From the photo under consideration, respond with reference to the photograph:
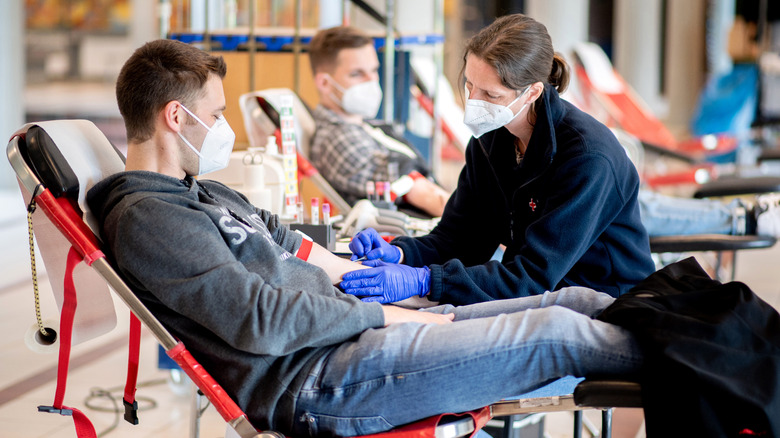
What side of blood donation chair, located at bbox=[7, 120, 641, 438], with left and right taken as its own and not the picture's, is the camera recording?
right

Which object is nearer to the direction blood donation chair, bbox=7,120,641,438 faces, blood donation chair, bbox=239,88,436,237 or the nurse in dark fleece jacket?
the nurse in dark fleece jacket

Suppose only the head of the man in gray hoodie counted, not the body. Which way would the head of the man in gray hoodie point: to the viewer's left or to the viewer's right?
to the viewer's right

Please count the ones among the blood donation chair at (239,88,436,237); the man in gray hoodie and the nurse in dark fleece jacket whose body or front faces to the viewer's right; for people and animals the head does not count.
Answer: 2

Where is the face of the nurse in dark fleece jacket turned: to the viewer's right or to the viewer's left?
to the viewer's left

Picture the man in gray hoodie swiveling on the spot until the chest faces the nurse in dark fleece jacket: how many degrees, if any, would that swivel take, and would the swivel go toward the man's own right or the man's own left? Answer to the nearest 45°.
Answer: approximately 45° to the man's own left

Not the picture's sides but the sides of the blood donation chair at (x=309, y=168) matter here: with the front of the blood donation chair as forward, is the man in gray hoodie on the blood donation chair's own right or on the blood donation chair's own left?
on the blood donation chair's own right

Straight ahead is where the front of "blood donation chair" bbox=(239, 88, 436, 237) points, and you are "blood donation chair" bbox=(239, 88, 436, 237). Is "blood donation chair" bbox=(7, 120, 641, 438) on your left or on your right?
on your right

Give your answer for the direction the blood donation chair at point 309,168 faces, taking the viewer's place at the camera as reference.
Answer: facing to the right of the viewer

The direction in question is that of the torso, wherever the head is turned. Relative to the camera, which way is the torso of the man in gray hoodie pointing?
to the viewer's right
